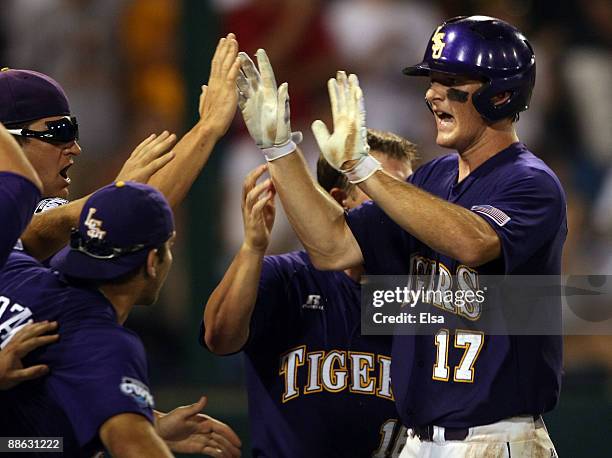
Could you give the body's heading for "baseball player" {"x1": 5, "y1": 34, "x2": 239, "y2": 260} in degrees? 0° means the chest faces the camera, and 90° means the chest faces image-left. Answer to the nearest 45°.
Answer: approximately 270°

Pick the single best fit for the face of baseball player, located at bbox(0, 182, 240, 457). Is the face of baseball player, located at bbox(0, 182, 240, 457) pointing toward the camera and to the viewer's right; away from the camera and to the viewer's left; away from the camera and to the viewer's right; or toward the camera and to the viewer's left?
away from the camera and to the viewer's right

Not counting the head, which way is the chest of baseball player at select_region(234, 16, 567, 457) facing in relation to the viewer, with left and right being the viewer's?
facing the viewer and to the left of the viewer

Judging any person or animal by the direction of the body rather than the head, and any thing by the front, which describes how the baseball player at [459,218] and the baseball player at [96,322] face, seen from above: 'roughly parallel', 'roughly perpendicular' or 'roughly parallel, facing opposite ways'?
roughly parallel, facing opposite ways

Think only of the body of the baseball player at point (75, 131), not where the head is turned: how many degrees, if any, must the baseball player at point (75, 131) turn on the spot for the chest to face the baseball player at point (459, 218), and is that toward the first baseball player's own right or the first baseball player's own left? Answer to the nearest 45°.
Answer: approximately 45° to the first baseball player's own right

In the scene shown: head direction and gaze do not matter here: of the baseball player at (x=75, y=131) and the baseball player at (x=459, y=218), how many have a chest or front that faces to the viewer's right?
1

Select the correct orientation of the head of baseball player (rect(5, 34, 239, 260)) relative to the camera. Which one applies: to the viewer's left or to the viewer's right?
to the viewer's right

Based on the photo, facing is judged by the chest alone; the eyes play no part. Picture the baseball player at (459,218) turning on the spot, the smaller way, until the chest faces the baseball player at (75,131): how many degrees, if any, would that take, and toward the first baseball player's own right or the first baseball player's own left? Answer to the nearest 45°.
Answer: approximately 45° to the first baseball player's own right

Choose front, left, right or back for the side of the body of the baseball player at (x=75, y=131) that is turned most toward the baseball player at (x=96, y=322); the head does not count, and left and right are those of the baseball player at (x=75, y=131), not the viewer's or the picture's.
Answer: right

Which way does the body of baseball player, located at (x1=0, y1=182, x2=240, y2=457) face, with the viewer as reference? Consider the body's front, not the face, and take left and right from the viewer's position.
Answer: facing away from the viewer and to the right of the viewer

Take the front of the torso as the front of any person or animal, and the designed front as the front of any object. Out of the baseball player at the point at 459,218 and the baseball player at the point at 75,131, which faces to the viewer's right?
the baseball player at the point at 75,131

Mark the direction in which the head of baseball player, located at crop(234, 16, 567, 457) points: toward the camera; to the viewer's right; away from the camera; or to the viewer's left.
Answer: to the viewer's left

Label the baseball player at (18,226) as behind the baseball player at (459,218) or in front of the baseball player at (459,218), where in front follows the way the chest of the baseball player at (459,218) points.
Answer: in front

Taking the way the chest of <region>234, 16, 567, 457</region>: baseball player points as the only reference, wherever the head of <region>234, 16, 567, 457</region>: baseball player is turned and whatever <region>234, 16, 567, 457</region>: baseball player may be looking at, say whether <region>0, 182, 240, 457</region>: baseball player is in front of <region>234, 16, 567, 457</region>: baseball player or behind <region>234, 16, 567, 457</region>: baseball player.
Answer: in front

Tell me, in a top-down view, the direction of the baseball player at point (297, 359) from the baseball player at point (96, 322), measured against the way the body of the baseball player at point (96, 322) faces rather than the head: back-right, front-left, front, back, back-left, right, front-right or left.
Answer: front
